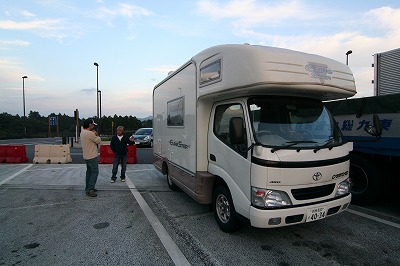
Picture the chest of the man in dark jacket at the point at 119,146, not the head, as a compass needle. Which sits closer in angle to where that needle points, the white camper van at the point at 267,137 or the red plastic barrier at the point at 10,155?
the white camper van

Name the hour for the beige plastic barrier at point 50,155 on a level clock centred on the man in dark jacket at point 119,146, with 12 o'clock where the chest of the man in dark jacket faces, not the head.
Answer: The beige plastic barrier is roughly at 5 o'clock from the man in dark jacket.

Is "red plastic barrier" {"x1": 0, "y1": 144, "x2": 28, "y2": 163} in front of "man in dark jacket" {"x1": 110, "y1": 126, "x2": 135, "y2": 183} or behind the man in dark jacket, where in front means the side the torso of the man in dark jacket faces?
behind

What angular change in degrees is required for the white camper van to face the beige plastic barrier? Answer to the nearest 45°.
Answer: approximately 180°

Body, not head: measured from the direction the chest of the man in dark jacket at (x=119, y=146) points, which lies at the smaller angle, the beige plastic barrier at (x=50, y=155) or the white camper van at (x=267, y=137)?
the white camper van

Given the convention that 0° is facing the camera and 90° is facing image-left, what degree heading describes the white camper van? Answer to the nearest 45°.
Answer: approximately 315°

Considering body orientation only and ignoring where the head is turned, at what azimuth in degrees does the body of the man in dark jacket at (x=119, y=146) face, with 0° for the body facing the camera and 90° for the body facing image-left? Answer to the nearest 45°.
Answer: approximately 0°
